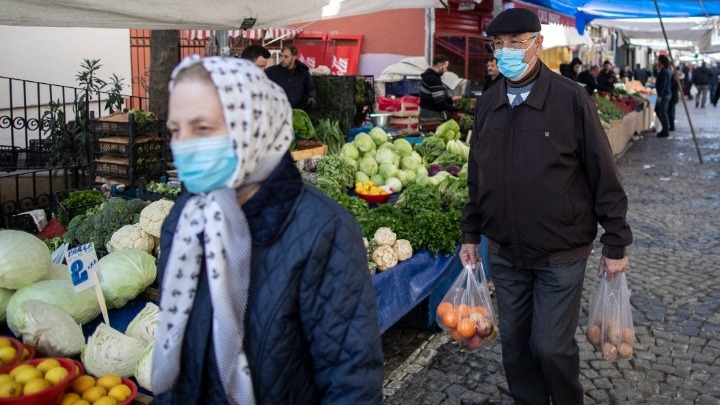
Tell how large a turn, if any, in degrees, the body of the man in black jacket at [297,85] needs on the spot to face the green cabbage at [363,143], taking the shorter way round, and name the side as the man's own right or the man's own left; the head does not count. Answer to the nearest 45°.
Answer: approximately 90° to the man's own left

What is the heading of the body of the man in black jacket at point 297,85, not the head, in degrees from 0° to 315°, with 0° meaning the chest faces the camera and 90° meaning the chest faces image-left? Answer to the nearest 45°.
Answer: approximately 45°

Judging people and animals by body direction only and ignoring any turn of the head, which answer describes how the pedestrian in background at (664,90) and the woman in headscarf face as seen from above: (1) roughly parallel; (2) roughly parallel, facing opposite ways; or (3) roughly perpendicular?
roughly perpendicular
